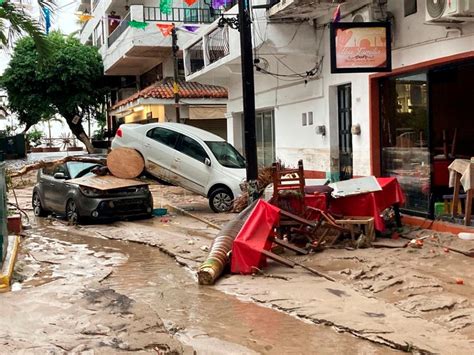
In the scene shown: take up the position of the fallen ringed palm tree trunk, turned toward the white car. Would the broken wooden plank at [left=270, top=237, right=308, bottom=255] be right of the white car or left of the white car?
right

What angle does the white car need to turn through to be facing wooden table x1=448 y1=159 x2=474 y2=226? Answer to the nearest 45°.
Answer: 0° — it already faces it

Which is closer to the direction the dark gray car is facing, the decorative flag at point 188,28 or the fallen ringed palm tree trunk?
the fallen ringed palm tree trunk

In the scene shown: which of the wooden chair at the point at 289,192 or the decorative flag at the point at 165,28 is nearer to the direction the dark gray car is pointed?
the wooden chair

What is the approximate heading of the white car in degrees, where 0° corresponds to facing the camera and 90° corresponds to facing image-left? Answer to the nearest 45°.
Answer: approximately 315°

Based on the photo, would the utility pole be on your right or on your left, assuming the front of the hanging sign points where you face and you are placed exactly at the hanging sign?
on your right
